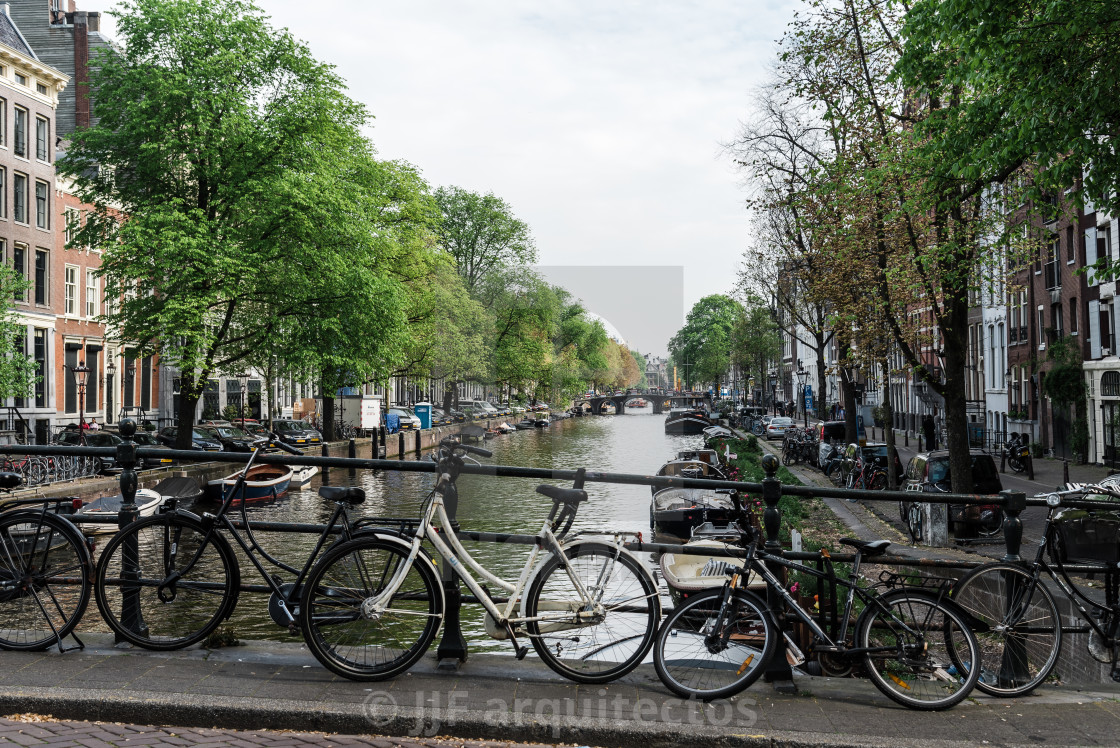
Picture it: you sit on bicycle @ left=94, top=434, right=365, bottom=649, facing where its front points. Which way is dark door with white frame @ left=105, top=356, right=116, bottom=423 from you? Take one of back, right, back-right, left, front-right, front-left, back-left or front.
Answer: right

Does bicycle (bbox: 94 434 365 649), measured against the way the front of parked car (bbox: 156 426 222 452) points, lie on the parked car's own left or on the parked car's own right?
on the parked car's own right

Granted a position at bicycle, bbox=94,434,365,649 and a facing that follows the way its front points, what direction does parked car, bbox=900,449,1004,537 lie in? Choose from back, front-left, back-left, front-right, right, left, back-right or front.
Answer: back-right

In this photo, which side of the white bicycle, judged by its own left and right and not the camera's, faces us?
left

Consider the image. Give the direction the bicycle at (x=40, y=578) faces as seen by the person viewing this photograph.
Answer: facing to the left of the viewer

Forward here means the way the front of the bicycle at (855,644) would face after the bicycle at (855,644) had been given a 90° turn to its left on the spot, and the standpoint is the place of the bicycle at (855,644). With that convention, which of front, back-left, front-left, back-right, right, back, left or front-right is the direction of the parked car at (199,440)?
back-right

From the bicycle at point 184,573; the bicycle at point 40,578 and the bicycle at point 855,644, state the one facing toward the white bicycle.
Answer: the bicycle at point 855,644

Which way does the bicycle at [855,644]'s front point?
to the viewer's left

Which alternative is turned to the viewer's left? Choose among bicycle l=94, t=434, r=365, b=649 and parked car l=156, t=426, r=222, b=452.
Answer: the bicycle

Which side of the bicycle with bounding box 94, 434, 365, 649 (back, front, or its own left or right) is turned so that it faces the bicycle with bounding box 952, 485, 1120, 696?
back

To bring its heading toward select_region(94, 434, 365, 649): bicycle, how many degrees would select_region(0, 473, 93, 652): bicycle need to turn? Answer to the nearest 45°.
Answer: approximately 135° to its left

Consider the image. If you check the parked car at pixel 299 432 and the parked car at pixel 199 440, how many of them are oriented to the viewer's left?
0

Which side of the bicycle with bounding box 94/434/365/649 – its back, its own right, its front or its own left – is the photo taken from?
left

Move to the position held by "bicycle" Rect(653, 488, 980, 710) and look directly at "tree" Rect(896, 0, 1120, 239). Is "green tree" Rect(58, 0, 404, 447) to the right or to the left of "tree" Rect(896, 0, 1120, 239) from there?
left

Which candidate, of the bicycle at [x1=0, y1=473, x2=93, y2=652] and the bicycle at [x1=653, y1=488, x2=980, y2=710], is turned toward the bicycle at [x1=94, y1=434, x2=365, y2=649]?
the bicycle at [x1=653, y1=488, x2=980, y2=710]

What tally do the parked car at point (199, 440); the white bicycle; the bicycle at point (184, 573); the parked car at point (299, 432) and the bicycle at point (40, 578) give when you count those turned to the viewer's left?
3
